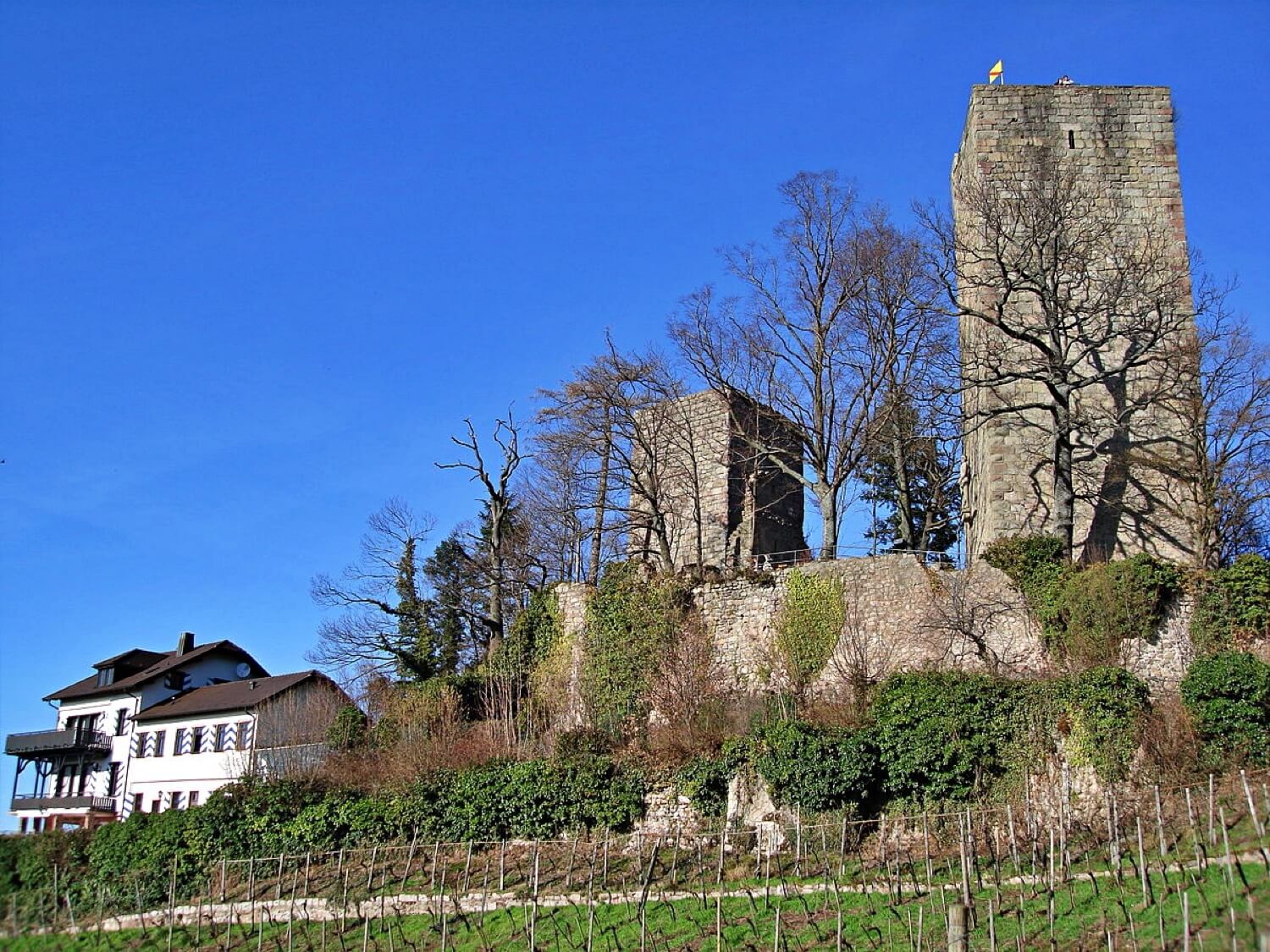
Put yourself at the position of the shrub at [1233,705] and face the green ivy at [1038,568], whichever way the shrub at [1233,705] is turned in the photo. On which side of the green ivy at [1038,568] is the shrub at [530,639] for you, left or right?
left

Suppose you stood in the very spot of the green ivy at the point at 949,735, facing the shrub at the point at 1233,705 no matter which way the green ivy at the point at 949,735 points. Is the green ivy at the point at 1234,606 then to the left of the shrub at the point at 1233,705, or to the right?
left

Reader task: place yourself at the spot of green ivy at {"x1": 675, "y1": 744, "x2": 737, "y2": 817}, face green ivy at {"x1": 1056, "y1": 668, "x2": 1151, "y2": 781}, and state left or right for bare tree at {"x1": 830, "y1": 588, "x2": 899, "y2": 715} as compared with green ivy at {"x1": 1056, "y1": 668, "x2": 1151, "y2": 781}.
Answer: left
